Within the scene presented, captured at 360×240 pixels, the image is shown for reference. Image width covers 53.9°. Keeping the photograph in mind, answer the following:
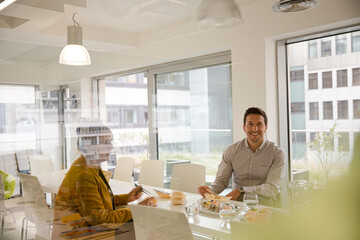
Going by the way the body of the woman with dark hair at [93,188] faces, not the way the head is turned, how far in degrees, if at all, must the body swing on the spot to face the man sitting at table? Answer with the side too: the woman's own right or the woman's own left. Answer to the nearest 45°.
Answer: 0° — they already face them

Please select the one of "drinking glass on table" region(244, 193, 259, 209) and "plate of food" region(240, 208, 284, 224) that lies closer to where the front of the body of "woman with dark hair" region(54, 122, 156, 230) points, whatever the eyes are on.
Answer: the drinking glass on table

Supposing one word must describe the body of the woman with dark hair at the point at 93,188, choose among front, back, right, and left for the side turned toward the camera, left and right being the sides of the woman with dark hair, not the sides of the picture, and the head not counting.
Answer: right
